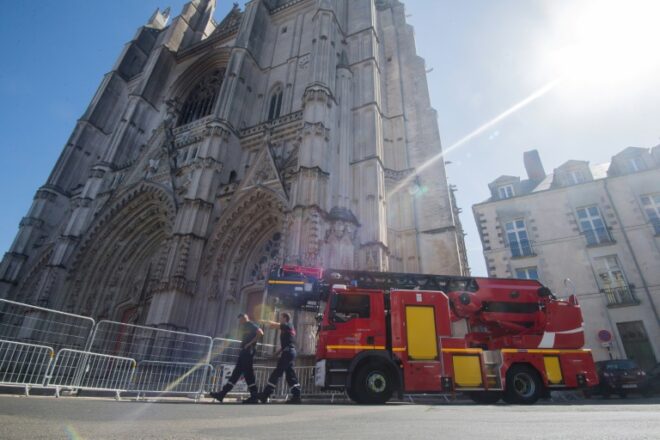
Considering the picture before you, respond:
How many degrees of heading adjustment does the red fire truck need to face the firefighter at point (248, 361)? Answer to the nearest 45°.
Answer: approximately 45° to its left

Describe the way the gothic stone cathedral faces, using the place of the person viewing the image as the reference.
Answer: facing the viewer and to the left of the viewer

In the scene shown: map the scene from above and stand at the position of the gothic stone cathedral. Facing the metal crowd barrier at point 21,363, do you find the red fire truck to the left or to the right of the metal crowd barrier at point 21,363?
left

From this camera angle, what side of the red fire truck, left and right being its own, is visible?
left

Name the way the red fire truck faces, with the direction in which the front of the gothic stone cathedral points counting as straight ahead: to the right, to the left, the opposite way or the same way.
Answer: to the right

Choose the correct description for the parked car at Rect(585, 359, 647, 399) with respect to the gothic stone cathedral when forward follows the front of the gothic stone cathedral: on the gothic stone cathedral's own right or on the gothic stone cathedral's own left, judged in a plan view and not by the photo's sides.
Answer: on the gothic stone cathedral's own left

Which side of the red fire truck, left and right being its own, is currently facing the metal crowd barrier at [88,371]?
front

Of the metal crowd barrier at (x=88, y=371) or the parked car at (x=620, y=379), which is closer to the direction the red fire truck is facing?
the metal crowd barrier

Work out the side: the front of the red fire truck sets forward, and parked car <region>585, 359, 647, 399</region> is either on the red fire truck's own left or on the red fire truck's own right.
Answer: on the red fire truck's own right

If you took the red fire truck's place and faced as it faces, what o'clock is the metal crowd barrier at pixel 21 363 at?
The metal crowd barrier is roughly at 11 o'clock from the red fire truck.

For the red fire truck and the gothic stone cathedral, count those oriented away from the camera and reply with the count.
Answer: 0

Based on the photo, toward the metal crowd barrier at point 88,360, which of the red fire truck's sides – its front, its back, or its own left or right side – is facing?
front

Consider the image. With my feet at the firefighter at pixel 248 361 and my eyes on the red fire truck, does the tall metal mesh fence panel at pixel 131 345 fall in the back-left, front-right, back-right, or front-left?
back-left

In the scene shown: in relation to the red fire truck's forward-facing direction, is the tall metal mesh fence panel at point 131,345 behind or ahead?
ahead

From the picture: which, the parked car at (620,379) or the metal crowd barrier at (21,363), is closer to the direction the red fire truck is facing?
the metal crowd barrier
